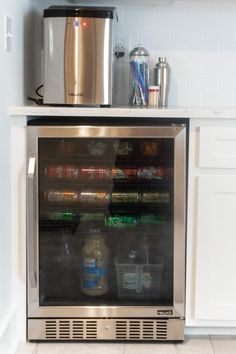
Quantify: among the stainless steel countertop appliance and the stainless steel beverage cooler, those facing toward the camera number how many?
2

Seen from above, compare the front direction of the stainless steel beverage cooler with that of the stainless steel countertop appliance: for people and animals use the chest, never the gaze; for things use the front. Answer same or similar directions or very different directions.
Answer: same or similar directions

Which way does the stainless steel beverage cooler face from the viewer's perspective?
toward the camera

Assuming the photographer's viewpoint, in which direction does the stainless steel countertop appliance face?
facing the viewer
